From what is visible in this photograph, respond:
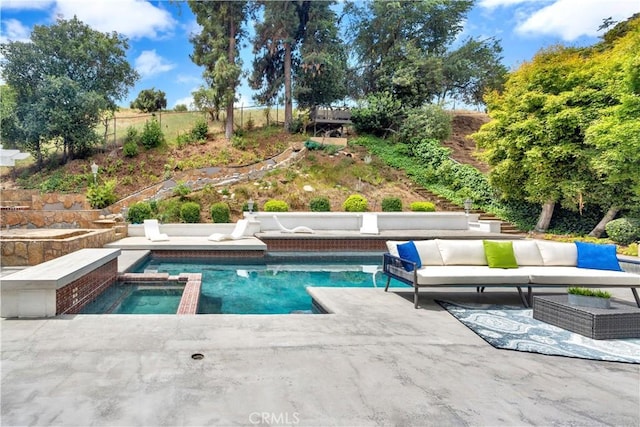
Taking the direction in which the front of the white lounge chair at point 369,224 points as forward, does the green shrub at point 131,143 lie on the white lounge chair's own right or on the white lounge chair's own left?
on the white lounge chair's own right

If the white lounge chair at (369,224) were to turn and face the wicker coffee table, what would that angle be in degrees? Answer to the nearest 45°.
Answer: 0° — it already faces it

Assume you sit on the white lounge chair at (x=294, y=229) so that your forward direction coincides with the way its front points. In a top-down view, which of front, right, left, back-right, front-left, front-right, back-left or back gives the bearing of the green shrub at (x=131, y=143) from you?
back-left

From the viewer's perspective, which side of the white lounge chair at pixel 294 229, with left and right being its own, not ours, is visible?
right

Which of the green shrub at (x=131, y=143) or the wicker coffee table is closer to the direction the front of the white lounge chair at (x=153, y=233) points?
the wicker coffee table

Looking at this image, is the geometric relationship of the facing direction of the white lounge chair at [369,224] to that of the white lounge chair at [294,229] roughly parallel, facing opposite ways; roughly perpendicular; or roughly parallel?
roughly perpendicular

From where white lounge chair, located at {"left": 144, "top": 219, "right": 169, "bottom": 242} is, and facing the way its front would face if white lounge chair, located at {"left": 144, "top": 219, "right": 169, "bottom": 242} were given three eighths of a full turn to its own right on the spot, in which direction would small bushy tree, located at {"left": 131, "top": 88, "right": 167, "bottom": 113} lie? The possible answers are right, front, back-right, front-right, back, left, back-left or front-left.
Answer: right

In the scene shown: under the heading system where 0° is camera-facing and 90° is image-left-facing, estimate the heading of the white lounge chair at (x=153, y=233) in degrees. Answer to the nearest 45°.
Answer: approximately 315°

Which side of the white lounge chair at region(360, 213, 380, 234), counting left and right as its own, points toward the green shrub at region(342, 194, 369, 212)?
back

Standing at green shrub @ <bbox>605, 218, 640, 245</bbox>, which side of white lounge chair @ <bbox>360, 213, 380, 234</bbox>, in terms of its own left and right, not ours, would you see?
left

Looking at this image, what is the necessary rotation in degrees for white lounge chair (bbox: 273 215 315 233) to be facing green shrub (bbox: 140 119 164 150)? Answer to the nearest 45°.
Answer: approximately 135° to its left

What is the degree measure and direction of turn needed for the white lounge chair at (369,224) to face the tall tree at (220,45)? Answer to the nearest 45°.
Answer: approximately 135° to its right

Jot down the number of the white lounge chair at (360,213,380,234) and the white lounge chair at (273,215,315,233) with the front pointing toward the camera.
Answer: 1
